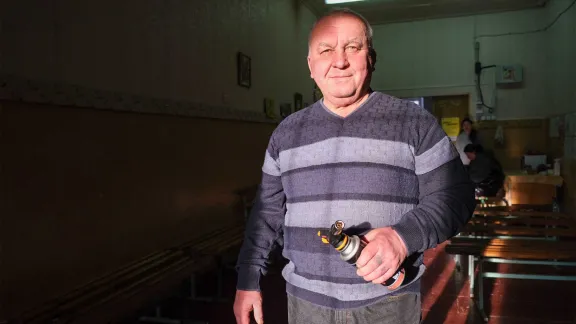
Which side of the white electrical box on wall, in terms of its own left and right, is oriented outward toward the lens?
front

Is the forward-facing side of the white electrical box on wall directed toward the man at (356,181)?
yes

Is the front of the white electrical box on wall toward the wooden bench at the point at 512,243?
yes

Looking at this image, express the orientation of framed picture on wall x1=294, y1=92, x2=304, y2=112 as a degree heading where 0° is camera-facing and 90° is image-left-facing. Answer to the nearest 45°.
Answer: approximately 315°

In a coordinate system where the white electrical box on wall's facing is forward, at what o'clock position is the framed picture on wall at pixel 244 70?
The framed picture on wall is roughly at 1 o'clock from the white electrical box on wall.

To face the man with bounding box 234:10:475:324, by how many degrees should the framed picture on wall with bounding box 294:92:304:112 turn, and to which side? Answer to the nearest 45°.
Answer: approximately 45° to its right

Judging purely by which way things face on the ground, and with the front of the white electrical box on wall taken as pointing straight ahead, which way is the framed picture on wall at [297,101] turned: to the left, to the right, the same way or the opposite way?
to the left
